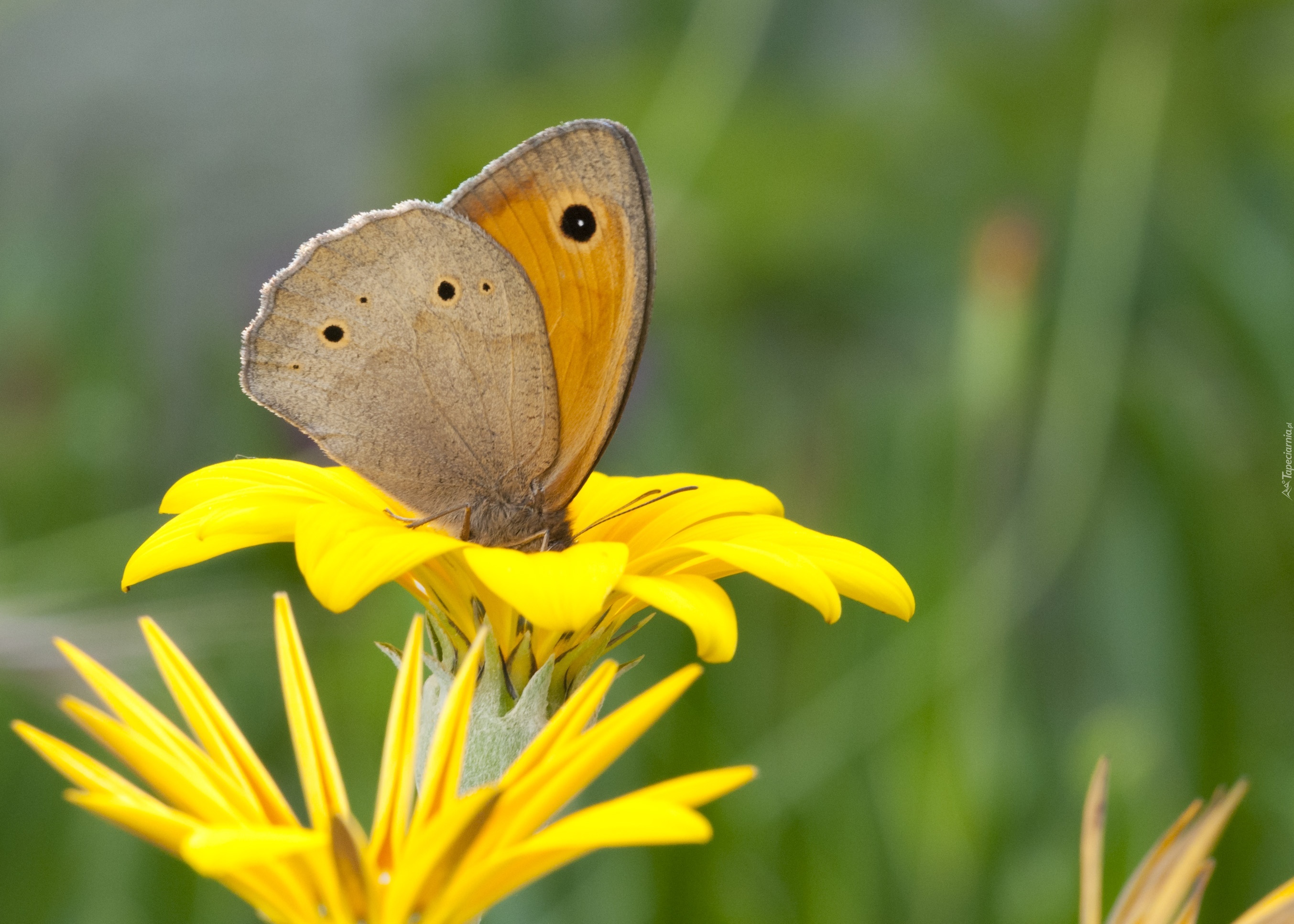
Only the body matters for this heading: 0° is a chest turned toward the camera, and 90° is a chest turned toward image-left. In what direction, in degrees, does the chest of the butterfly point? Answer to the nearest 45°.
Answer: approximately 270°
